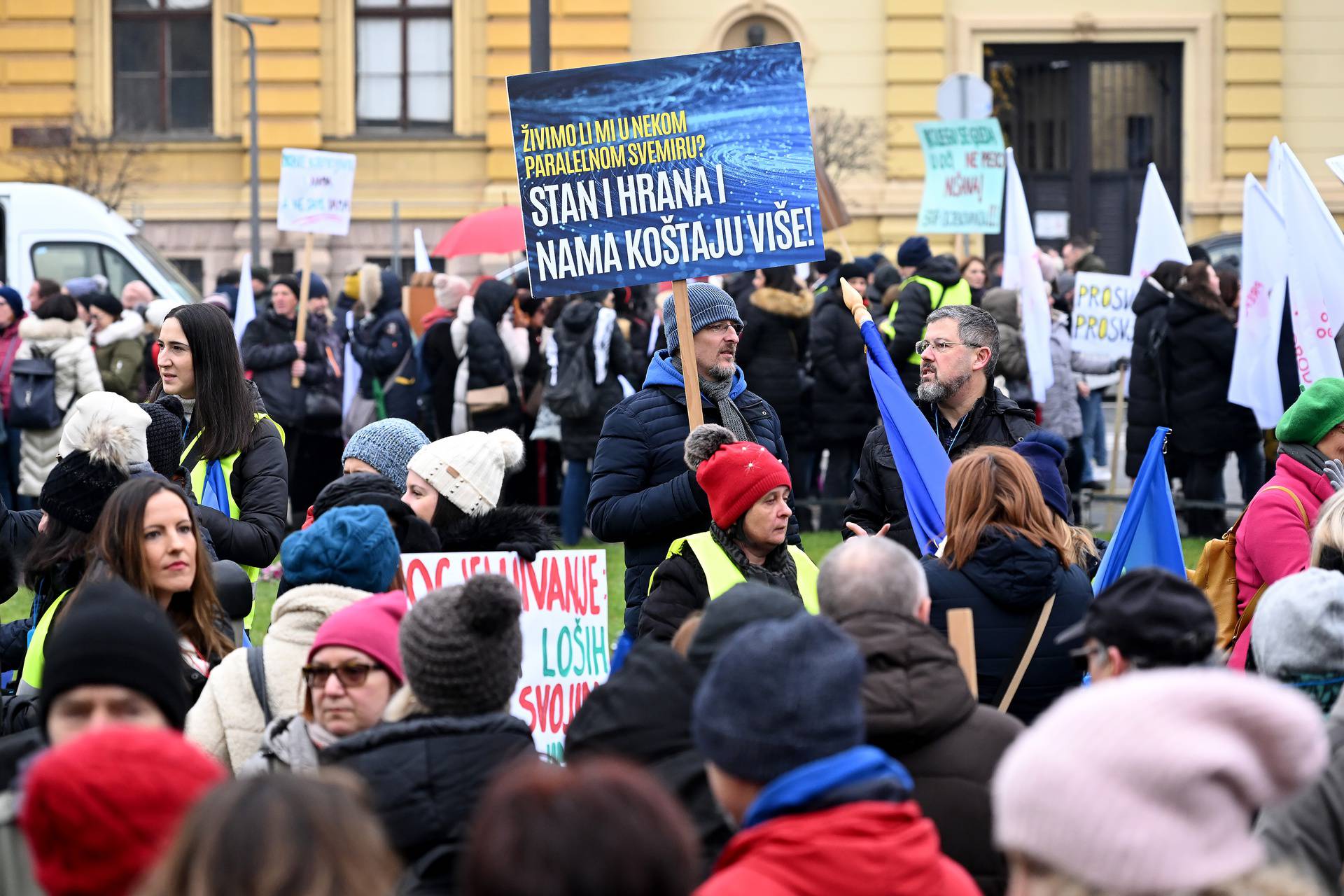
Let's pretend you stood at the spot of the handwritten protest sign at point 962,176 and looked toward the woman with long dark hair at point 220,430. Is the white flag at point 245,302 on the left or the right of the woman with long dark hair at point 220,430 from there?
right

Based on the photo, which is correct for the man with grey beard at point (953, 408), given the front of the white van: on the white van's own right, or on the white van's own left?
on the white van's own right

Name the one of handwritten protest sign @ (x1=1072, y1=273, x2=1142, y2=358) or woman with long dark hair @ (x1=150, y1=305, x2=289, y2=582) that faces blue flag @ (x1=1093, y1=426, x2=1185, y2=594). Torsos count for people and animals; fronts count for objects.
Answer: the handwritten protest sign

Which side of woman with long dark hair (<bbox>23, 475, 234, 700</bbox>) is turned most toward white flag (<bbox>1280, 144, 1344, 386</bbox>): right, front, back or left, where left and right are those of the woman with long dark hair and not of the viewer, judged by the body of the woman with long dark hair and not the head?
left

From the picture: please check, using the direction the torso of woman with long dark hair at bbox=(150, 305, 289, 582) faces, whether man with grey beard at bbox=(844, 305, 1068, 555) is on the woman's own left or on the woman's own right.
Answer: on the woman's own left

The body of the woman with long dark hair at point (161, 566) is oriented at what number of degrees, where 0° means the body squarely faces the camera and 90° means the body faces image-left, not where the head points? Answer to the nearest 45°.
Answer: approximately 315°

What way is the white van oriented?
to the viewer's right
